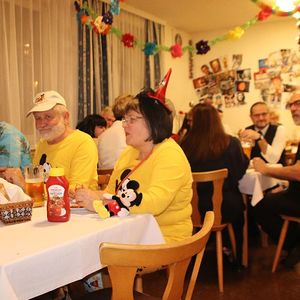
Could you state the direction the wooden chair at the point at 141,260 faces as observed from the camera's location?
facing away from the viewer and to the left of the viewer

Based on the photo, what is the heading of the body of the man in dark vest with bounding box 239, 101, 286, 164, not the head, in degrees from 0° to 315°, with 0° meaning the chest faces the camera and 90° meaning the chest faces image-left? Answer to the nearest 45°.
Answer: approximately 45°

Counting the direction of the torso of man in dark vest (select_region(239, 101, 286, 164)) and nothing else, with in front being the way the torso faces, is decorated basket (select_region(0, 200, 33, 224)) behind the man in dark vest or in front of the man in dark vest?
in front

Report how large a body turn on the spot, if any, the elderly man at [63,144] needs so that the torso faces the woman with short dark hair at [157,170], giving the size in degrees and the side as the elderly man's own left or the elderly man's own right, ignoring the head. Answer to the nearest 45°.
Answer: approximately 90° to the elderly man's own left

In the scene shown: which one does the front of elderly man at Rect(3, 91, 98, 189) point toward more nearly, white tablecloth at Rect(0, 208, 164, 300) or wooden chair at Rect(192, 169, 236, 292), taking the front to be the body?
the white tablecloth

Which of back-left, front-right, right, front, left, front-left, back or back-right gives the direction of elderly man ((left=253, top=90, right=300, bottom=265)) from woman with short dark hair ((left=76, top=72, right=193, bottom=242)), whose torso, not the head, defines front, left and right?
back
